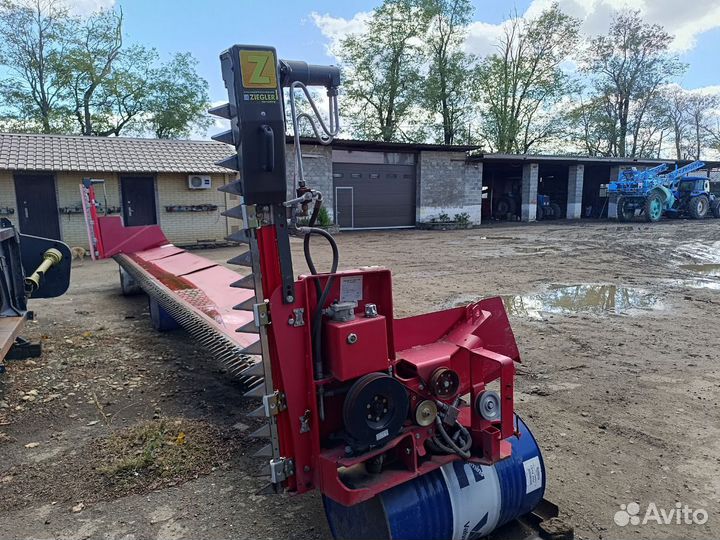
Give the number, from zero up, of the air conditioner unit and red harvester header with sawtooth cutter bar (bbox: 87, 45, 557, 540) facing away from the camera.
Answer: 0

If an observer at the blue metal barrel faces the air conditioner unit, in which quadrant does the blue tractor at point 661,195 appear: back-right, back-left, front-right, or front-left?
front-right

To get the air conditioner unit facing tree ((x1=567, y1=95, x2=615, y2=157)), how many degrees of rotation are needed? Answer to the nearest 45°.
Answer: approximately 135° to its left

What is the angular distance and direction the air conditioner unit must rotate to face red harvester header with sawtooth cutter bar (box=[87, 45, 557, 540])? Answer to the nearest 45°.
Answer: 0° — it already faces it

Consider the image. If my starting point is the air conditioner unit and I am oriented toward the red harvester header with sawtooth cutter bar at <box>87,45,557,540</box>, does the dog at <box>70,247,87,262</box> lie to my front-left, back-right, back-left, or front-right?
front-right

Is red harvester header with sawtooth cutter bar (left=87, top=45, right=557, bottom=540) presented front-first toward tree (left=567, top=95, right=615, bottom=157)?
no

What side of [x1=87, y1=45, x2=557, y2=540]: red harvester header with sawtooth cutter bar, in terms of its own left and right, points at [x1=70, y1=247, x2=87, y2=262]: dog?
right

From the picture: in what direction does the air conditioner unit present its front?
toward the camera

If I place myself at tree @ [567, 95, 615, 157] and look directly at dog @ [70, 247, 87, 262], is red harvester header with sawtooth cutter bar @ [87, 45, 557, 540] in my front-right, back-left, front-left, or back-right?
front-left

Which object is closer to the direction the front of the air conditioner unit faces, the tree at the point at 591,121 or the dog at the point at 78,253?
the dog

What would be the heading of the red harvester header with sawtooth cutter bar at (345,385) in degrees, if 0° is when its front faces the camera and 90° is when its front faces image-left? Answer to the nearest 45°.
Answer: approximately 45°

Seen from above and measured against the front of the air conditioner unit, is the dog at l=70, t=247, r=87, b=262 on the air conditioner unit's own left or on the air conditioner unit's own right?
on the air conditioner unit's own right

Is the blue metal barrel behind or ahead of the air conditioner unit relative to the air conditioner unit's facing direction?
ahead
